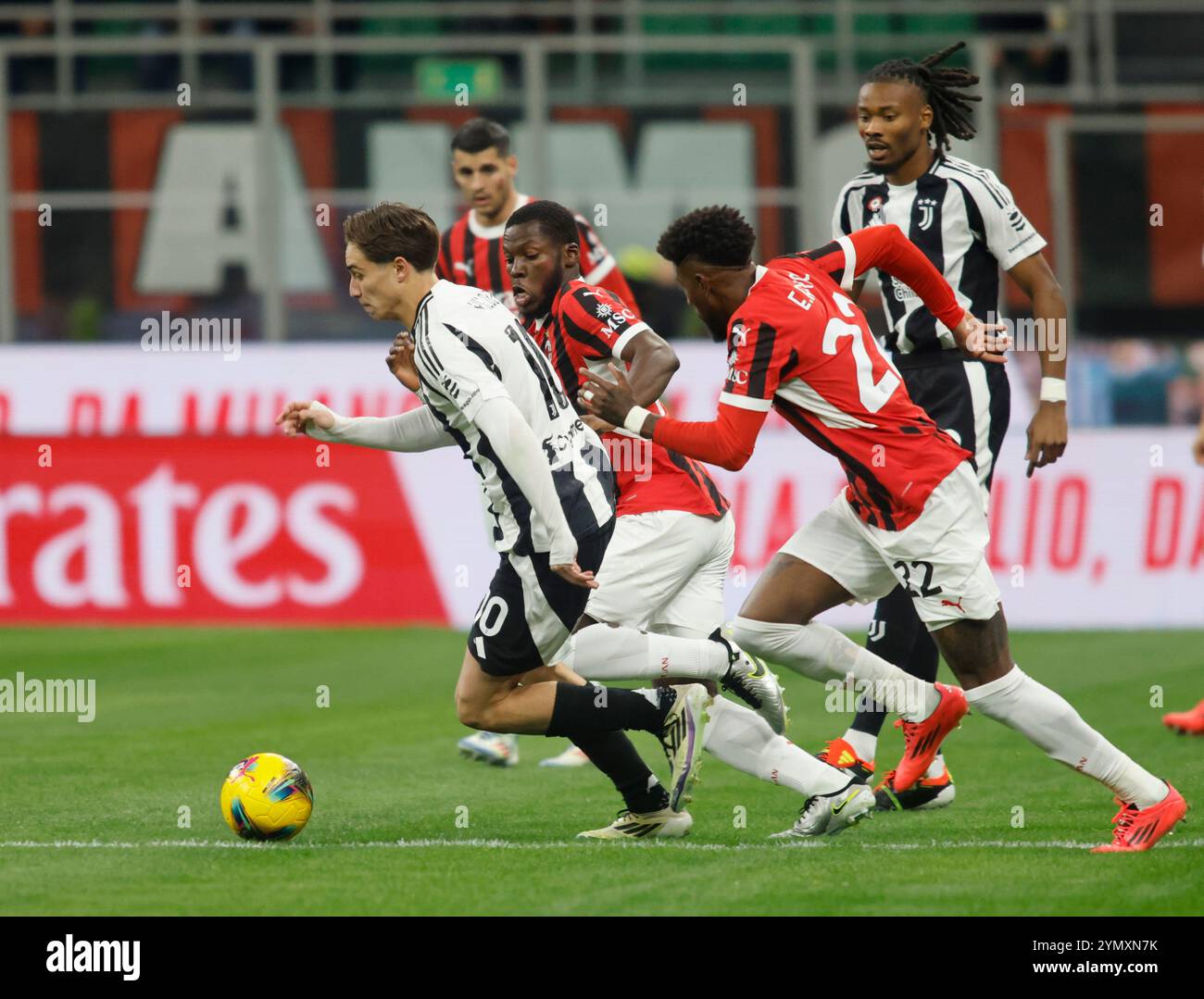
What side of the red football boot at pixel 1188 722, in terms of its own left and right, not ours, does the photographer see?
left

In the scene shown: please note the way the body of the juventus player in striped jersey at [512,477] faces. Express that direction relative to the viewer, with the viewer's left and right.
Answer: facing to the left of the viewer

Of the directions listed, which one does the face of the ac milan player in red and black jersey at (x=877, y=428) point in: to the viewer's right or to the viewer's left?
to the viewer's left

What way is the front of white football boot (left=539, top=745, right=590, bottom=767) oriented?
to the viewer's left

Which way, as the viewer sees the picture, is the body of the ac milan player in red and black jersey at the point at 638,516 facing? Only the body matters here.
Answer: to the viewer's left

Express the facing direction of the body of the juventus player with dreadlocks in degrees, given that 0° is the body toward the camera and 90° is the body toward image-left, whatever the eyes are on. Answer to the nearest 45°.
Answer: approximately 45°
